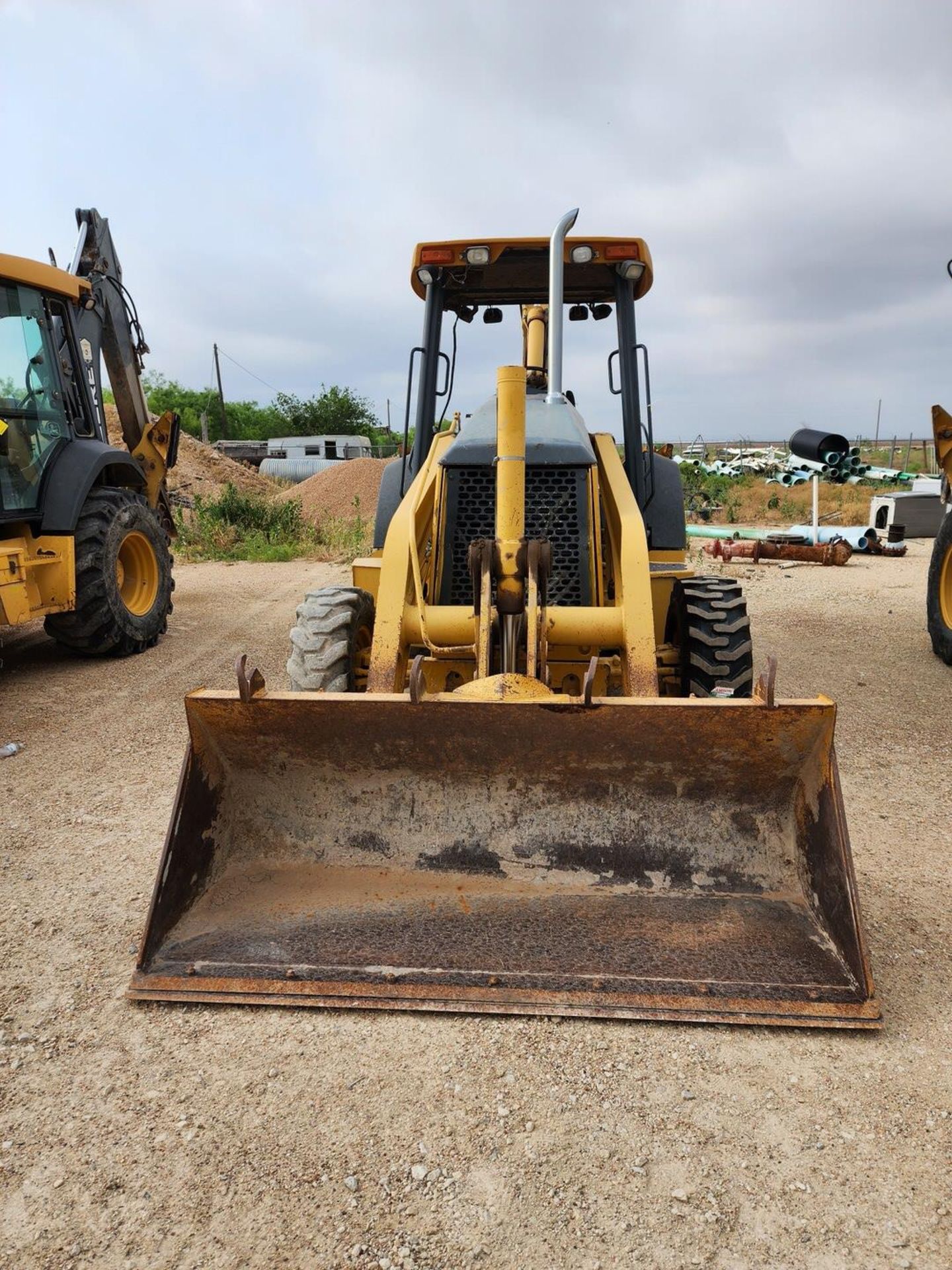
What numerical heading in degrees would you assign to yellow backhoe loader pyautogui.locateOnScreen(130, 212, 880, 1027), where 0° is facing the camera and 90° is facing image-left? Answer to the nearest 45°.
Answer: approximately 0°

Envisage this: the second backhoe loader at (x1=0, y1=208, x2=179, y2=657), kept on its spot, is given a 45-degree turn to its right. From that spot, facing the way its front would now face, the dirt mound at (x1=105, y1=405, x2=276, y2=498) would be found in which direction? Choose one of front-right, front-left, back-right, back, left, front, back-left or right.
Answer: right

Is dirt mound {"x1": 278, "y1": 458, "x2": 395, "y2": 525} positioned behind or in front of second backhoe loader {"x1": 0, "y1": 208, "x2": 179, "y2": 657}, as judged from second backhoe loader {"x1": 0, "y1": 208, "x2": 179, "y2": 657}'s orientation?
behind

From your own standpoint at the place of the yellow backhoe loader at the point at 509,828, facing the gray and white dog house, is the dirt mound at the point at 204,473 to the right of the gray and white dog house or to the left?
left

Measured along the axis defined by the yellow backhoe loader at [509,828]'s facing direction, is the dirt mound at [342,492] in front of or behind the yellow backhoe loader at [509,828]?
behind

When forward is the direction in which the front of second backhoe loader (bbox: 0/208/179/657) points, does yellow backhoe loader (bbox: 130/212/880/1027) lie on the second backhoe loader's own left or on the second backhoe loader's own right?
on the second backhoe loader's own left

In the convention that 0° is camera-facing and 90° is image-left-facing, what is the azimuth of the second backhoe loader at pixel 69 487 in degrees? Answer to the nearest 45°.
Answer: approximately 45°

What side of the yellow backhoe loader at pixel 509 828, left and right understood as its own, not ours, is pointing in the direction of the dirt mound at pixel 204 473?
back
